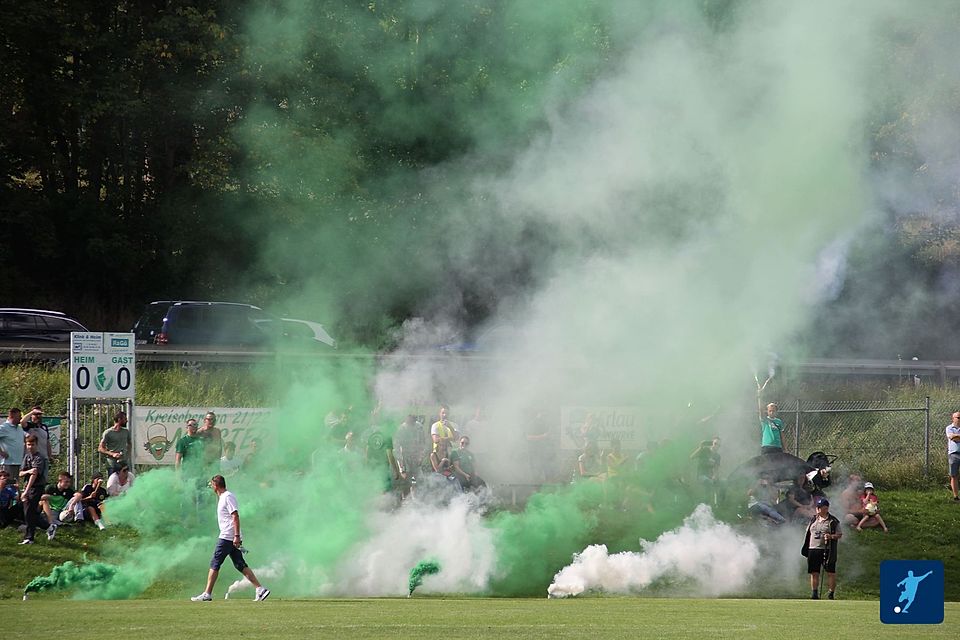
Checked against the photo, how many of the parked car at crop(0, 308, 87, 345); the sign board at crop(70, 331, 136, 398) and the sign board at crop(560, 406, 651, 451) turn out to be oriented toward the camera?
2

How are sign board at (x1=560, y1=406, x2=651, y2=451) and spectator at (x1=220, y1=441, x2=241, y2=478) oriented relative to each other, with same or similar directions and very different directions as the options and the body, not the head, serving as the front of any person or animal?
same or similar directions

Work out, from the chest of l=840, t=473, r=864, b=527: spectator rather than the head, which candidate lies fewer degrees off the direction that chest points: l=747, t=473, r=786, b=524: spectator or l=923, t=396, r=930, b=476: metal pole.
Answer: the spectator

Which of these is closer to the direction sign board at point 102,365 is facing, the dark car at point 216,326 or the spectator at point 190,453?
the spectator

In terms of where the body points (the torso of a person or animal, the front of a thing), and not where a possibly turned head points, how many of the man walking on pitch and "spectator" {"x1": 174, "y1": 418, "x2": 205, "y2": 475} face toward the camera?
1

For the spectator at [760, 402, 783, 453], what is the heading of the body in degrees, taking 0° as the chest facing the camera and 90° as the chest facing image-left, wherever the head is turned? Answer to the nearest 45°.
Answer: approximately 0°

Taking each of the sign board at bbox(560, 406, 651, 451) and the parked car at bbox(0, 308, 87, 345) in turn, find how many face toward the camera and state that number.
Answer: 1

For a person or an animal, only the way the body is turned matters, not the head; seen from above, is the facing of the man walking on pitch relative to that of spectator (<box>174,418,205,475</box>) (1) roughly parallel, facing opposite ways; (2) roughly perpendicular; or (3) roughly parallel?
roughly perpendicular

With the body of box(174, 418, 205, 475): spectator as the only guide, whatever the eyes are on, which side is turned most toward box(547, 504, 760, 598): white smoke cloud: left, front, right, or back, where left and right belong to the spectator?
left

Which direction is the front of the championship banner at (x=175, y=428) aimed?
toward the camera

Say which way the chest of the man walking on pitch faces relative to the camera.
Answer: to the viewer's left

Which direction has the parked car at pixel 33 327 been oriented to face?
to the viewer's right

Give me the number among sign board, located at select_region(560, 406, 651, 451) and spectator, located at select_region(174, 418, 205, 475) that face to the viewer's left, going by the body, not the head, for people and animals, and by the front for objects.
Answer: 0
